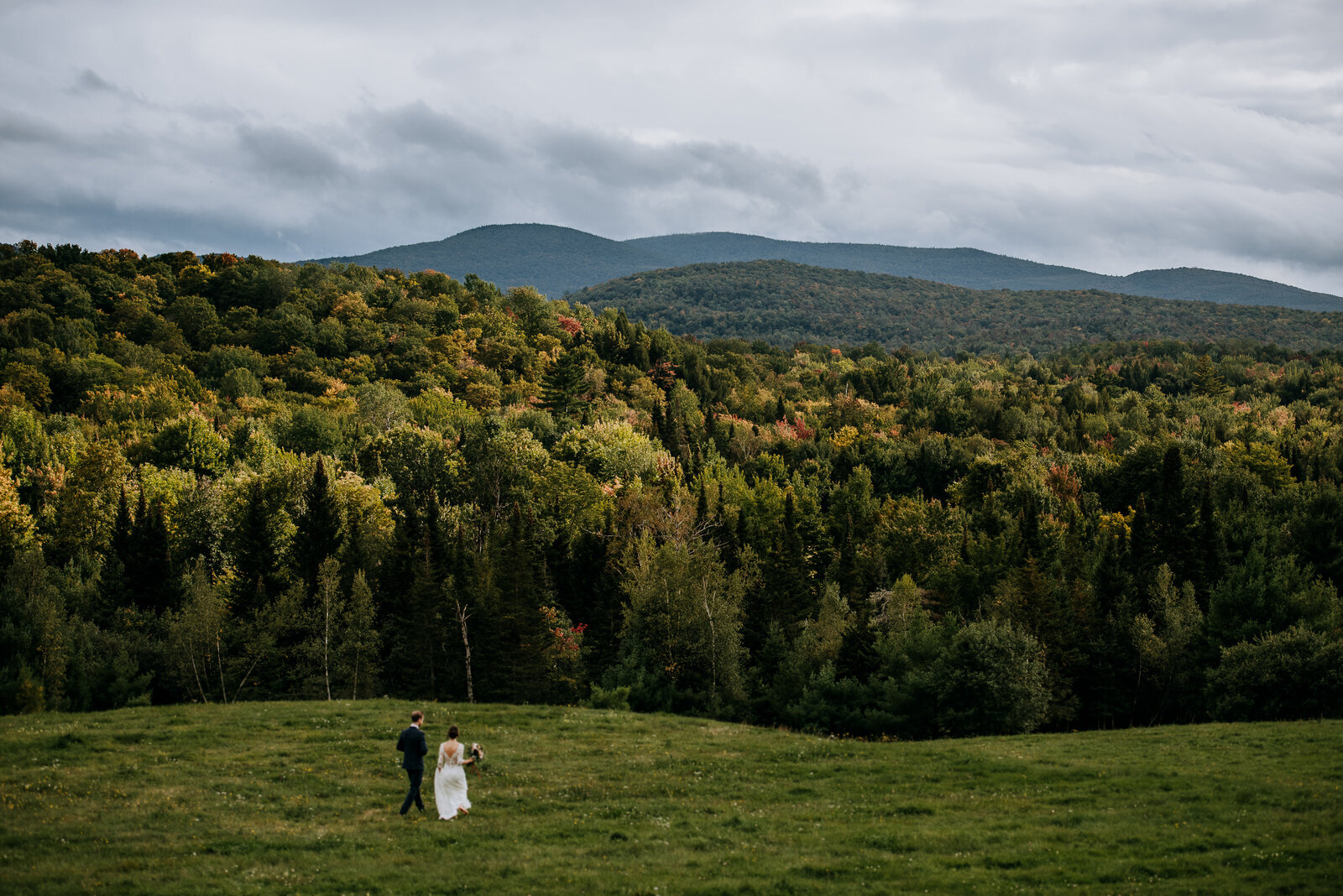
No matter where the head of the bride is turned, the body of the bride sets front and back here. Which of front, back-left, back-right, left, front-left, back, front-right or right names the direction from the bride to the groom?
front-left

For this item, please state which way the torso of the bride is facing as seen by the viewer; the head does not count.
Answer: away from the camera
